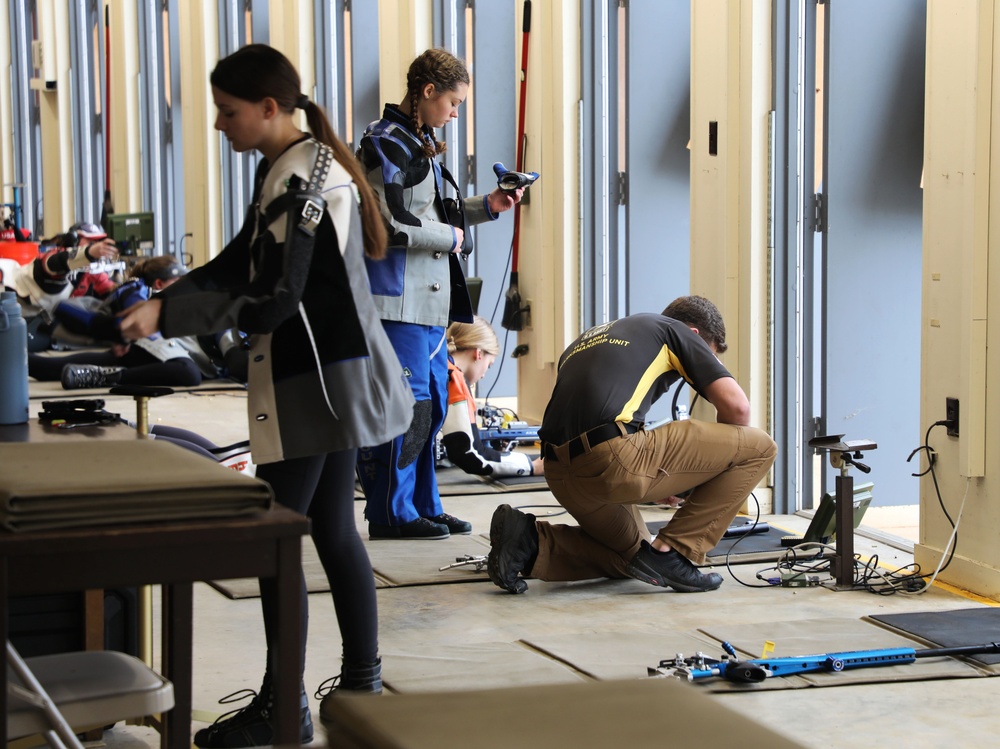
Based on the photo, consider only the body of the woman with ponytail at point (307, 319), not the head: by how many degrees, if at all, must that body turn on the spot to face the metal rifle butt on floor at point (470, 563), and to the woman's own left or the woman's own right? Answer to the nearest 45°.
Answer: approximately 90° to the woman's own right

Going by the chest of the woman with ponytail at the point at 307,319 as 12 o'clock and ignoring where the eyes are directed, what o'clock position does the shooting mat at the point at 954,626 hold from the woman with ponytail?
The shooting mat is roughly at 5 o'clock from the woman with ponytail.

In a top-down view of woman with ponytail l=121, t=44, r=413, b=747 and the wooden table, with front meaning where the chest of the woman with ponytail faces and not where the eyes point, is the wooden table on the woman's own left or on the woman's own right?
on the woman's own left

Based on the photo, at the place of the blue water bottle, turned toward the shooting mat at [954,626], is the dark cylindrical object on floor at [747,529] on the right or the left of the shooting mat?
left

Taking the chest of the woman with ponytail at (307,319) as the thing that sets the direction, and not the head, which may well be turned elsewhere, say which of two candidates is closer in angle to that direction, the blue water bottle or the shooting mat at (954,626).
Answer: the blue water bottle

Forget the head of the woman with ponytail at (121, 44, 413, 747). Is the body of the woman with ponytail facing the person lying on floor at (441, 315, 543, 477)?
no

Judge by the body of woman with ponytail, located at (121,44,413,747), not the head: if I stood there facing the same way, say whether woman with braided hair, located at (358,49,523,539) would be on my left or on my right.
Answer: on my right

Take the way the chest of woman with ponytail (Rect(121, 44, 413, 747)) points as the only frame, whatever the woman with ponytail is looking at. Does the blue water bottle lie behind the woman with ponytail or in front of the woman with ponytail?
in front

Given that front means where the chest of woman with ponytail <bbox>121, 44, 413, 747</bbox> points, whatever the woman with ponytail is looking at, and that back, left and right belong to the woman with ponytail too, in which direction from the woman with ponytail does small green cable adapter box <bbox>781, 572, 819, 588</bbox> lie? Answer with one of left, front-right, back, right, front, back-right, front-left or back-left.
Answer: back-right

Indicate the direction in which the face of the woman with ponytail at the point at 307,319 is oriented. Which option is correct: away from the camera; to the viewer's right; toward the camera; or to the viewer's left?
to the viewer's left

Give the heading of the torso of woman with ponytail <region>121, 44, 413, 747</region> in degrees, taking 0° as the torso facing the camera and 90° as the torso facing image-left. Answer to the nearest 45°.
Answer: approximately 90°

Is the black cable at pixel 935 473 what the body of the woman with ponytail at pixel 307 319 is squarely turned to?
no

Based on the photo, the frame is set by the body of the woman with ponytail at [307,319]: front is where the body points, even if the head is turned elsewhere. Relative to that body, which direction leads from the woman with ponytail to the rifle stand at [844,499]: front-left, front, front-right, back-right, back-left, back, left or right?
back-right

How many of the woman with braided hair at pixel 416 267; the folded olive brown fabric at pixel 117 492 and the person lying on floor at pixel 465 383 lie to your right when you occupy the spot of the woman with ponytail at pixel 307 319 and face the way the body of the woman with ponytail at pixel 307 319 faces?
2
